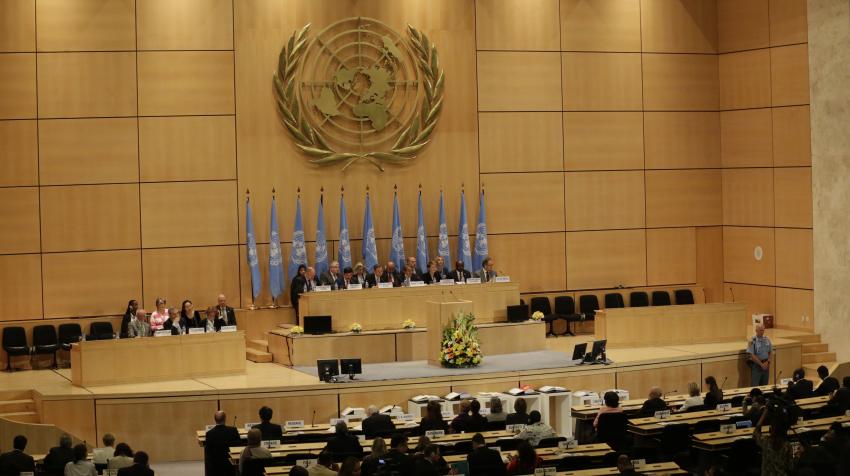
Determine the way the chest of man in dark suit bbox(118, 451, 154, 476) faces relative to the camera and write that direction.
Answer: away from the camera

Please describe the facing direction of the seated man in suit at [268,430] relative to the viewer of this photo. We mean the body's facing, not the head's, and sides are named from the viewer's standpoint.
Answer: facing away from the viewer

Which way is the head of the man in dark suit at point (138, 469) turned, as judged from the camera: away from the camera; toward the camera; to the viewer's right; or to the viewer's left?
away from the camera

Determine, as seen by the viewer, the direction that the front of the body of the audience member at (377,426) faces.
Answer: away from the camera

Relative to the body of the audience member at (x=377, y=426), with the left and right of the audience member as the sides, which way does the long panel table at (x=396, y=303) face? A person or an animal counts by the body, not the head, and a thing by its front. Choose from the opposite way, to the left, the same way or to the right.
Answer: the opposite way

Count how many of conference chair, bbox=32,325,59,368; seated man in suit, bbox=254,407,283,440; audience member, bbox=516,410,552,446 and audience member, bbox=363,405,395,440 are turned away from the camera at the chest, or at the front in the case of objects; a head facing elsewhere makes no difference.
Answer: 3

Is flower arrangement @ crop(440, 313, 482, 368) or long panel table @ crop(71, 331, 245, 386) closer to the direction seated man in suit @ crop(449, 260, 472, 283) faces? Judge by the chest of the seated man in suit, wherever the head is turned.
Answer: the flower arrangement

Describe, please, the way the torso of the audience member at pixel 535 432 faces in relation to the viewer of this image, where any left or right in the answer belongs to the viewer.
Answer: facing away from the viewer

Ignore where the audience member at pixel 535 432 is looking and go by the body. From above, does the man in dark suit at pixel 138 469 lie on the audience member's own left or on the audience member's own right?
on the audience member's own left
